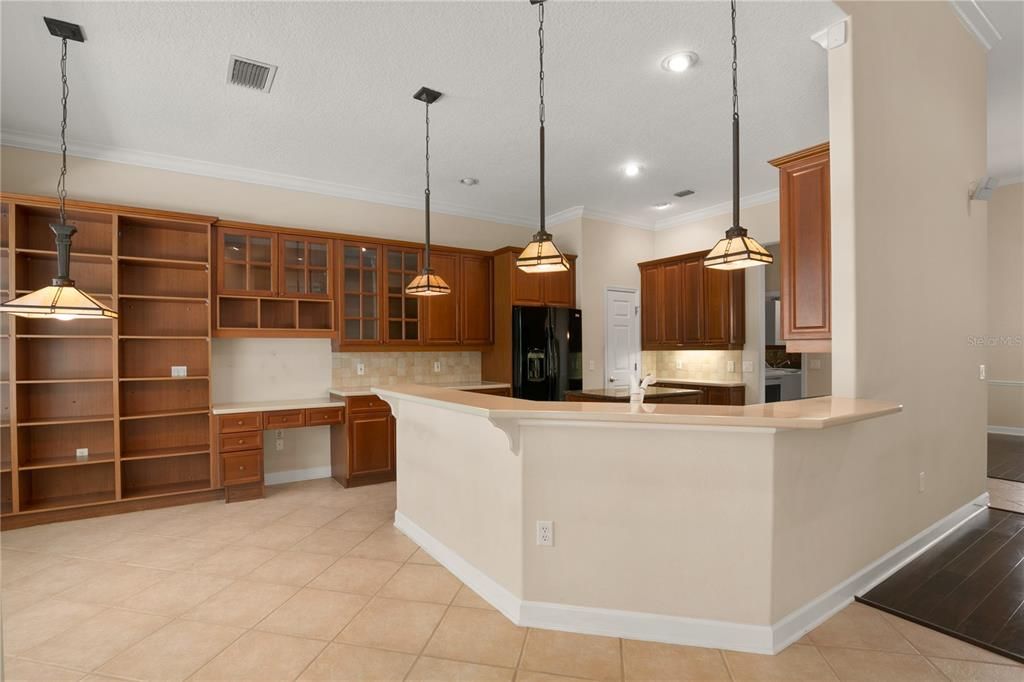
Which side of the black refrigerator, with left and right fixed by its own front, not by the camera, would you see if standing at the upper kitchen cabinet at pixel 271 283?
right

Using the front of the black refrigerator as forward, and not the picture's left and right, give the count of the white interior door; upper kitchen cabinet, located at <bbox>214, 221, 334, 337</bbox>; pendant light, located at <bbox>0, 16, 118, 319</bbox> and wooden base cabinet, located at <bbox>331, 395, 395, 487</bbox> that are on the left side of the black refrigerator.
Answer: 1

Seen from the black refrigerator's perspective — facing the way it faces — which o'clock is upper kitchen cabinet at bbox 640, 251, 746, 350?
The upper kitchen cabinet is roughly at 10 o'clock from the black refrigerator.

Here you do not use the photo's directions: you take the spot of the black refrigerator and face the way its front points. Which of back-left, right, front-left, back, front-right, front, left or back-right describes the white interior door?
left

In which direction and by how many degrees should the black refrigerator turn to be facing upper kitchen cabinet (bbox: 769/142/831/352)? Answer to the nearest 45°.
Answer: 0° — it already faces it

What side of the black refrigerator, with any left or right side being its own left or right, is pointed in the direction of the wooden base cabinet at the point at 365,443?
right
